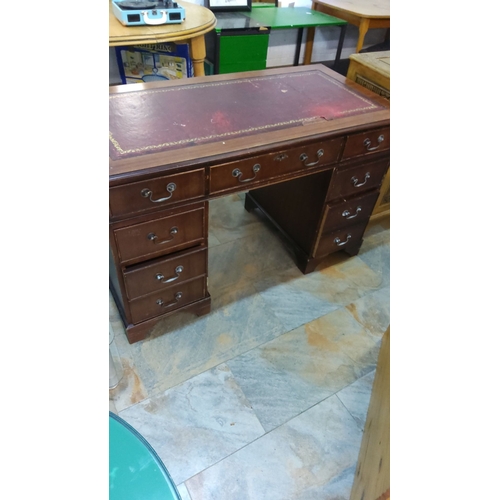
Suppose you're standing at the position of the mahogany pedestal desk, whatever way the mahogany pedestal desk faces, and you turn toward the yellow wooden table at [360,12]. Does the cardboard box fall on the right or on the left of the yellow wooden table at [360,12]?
left

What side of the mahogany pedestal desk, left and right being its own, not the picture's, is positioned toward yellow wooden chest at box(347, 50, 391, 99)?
left

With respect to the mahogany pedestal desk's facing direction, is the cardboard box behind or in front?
behind

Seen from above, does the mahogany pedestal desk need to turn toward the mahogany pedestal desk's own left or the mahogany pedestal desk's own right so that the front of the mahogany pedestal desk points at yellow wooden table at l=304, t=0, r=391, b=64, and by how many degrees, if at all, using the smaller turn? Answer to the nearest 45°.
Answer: approximately 135° to the mahogany pedestal desk's own left
